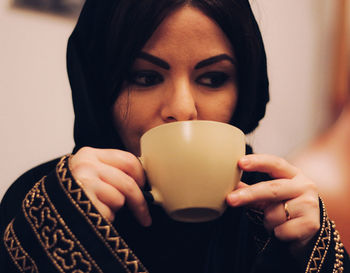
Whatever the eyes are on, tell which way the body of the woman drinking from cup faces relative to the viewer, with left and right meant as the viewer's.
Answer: facing the viewer

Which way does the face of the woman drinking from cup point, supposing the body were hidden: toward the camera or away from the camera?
toward the camera
